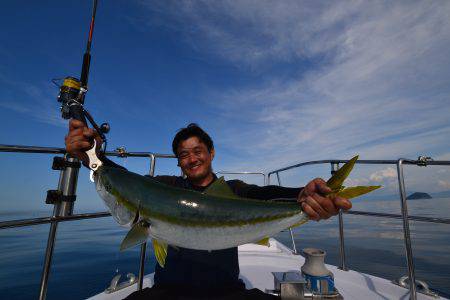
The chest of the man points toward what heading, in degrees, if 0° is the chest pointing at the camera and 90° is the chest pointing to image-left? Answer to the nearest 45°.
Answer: approximately 0°
